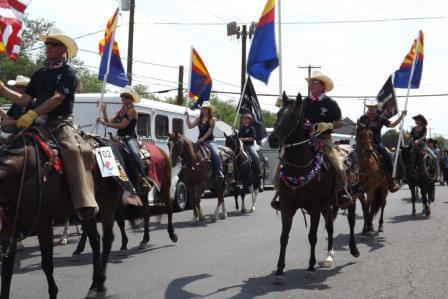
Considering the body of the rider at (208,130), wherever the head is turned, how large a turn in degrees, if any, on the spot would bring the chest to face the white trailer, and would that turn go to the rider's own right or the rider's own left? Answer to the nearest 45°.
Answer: approximately 90° to the rider's own right

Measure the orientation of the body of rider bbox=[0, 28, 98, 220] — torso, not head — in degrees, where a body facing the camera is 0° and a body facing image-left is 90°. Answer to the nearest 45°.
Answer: approximately 45°
